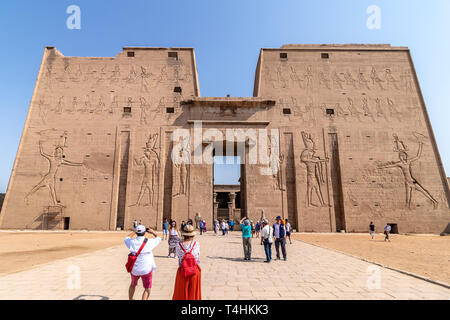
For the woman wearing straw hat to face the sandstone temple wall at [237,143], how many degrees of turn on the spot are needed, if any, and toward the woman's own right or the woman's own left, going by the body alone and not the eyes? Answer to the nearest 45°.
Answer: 0° — they already face it

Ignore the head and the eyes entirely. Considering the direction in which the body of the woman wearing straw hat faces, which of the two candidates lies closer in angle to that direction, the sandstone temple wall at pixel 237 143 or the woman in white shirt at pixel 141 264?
the sandstone temple wall

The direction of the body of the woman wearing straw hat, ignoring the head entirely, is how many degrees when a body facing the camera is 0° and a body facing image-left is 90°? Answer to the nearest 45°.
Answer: approximately 180°

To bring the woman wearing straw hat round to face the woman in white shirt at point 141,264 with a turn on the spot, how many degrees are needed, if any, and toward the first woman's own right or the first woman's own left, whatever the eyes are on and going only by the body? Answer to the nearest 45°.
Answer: approximately 45° to the first woman's own left
